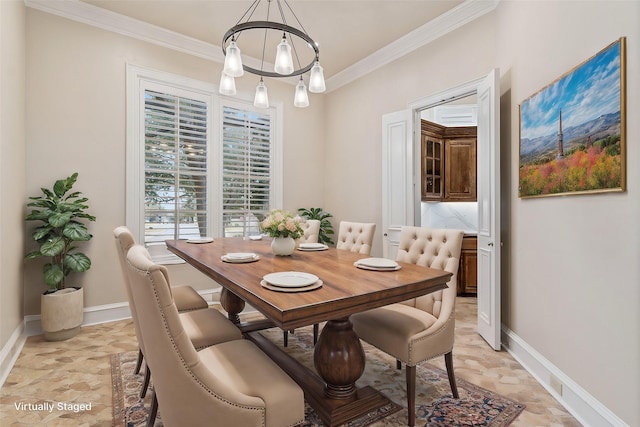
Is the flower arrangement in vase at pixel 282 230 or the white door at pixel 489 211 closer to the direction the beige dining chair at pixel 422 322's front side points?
the flower arrangement in vase

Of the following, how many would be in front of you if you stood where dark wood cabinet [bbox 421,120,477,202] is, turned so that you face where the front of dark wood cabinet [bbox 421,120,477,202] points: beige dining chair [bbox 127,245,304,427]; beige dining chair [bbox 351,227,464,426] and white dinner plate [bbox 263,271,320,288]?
3

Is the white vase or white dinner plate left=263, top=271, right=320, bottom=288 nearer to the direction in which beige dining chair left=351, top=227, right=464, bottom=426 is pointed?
the white dinner plate

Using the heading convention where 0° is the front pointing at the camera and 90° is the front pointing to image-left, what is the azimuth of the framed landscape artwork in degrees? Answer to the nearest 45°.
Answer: approximately 45°

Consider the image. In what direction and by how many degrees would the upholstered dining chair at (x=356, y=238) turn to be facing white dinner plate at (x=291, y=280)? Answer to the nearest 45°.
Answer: approximately 45° to its left

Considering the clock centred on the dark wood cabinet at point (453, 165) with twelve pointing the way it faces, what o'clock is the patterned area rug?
The patterned area rug is roughly at 12 o'clock from the dark wood cabinet.

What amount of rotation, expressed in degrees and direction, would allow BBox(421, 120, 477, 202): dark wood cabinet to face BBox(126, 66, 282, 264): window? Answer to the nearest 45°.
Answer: approximately 45° to its right

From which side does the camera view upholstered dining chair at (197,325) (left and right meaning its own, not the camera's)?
right

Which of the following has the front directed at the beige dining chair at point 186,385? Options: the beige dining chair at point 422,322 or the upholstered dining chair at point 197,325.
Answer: the beige dining chair at point 422,322

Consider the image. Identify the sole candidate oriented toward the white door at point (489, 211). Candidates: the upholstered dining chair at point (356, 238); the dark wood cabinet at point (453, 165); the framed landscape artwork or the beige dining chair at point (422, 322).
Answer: the dark wood cabinet

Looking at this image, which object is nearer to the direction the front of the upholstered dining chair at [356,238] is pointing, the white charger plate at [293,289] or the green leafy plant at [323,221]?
the white charger plate
